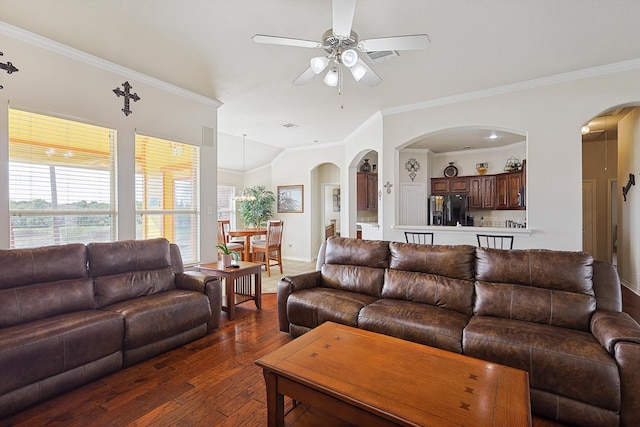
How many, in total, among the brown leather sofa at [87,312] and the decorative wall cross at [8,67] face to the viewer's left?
0

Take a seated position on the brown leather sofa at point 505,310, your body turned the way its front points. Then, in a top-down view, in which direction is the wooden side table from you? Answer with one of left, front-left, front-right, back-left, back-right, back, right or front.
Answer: front-right

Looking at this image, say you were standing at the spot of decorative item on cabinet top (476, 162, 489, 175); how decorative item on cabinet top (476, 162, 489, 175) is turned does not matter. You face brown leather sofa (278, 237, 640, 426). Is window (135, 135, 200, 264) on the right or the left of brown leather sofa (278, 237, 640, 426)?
right

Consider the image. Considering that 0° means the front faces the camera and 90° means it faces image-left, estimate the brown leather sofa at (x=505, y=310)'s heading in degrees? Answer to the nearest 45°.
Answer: approximately 45°

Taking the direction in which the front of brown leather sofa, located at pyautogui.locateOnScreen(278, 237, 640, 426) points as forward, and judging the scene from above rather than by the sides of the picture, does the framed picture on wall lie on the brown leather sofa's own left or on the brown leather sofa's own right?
on the brown leather sofa's own right

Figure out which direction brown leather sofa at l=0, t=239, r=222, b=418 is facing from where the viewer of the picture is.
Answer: facing the viewer and to the right of the viewer

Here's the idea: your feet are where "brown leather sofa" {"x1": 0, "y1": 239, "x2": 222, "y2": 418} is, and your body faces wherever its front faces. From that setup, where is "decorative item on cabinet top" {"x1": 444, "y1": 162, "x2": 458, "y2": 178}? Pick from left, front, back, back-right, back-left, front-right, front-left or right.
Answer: front-left

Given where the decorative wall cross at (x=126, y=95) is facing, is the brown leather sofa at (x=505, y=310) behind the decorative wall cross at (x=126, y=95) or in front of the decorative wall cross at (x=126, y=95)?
in front

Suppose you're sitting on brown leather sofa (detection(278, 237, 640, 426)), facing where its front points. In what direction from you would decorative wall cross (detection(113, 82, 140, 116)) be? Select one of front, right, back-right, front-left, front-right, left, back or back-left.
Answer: front-right

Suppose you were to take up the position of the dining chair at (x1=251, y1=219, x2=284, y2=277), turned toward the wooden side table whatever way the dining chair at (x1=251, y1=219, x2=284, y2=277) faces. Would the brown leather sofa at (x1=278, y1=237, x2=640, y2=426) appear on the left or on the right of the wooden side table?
left

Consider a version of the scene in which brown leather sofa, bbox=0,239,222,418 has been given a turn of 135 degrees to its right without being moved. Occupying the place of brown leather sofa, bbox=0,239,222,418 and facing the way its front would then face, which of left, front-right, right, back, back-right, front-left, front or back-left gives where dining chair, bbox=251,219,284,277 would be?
back-right
